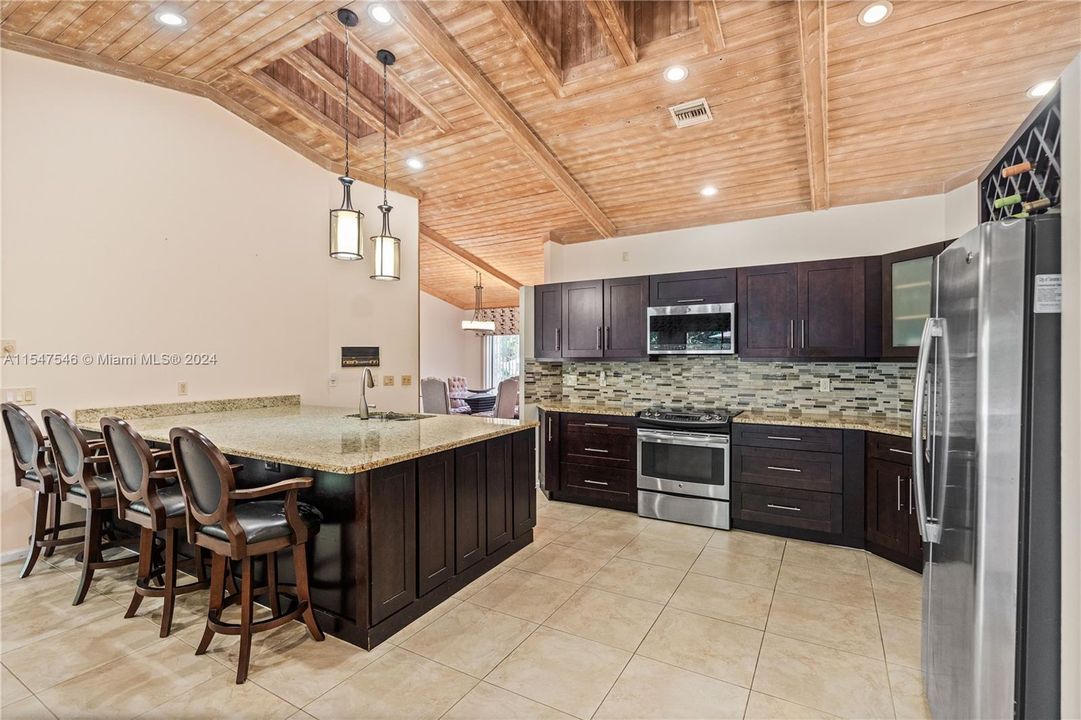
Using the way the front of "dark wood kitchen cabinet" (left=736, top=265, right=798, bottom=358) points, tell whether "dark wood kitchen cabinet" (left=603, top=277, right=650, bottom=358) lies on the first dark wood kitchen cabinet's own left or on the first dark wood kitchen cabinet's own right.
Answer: on the first dark wood kitchen cabinet's own right

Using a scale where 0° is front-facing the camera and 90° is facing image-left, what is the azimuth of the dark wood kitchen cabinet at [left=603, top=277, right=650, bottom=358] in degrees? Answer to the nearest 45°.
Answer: approximately 0°

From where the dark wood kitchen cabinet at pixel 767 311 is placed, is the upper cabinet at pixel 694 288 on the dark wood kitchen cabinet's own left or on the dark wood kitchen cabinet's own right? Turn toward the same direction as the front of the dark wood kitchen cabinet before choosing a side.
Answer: on the dark wood kitchen cabinet's own right

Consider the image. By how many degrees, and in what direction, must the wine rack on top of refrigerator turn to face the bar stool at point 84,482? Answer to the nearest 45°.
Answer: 0° — it already faces it

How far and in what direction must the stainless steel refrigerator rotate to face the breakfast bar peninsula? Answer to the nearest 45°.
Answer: approximately 45° to its right

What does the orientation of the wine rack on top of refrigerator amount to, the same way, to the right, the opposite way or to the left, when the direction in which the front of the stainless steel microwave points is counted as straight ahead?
to the right

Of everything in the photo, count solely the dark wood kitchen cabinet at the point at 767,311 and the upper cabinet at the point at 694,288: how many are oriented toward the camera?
2

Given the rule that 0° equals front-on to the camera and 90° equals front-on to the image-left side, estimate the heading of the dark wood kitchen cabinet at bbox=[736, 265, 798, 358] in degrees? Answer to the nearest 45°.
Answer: approximately 0°

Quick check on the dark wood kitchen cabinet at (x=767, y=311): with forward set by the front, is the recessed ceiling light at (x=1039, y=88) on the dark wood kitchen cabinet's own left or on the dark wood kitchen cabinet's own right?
on the dark wood kitchen cabinet's own left

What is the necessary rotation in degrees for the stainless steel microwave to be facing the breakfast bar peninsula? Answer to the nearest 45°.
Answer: approximately 45° to its right

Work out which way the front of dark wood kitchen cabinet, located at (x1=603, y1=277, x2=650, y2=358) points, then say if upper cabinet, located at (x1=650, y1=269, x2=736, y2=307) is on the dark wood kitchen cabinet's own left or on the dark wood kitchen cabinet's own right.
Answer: on the dark wood kitchen cabinet's own left

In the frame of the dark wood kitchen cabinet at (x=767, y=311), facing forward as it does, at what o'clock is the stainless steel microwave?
The stainless steel microwave is roughly at 3 o'clock from the dark wood kitchen cabinet.

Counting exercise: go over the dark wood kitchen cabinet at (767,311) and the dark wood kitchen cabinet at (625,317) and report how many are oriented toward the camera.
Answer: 2
